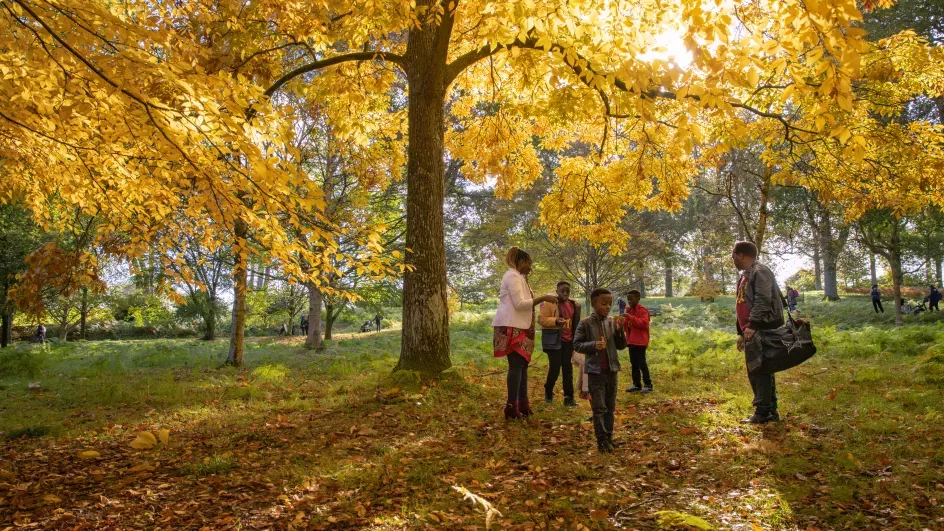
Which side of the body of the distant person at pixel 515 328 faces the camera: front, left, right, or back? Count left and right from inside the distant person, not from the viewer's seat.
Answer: right

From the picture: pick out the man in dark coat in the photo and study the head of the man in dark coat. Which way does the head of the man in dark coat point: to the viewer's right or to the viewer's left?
to the viewer's left

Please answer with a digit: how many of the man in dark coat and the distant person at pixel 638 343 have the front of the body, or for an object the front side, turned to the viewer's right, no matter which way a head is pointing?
0

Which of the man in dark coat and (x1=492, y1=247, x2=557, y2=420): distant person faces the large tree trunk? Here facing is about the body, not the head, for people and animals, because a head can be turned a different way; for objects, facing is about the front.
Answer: the man in dark coat

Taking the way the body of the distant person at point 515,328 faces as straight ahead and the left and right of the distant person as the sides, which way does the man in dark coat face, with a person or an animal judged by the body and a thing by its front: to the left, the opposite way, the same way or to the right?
the opposite way

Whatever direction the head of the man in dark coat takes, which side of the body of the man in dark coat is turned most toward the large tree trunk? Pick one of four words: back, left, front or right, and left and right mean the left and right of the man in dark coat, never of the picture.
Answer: front

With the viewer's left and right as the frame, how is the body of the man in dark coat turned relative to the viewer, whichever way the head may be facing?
facing to the left of the viewer

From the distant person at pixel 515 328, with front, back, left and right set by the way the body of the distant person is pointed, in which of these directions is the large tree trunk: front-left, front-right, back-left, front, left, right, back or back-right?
back-left

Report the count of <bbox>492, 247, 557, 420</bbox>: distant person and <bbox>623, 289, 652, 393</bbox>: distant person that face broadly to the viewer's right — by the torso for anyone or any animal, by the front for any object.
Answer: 1

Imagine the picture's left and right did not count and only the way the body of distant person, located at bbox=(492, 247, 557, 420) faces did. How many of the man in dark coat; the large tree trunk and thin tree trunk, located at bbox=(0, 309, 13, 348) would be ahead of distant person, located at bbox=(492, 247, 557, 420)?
1

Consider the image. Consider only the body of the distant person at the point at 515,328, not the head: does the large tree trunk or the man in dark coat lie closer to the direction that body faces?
the man in dark coat

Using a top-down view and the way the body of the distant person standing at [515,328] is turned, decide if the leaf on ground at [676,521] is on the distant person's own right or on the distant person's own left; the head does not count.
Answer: on the distant person's own right

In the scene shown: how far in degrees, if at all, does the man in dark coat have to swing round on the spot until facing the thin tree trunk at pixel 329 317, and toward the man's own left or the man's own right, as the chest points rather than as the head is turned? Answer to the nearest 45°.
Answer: approximately 45° to the man's own right

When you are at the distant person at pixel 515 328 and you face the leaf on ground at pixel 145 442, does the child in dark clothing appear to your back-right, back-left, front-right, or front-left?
back-left

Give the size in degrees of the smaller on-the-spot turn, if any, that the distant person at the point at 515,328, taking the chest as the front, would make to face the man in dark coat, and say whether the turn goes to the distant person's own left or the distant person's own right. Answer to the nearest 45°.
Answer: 0° — they already face them
